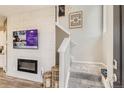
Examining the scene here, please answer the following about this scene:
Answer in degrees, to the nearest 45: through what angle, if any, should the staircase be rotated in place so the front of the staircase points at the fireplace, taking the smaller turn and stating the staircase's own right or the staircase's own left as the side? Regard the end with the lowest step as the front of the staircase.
approximately 135° to the staircase's own right

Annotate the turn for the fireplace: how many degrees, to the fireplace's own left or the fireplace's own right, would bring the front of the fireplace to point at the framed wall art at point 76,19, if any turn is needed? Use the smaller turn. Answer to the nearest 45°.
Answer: approximately 90° to the fireplace's own left

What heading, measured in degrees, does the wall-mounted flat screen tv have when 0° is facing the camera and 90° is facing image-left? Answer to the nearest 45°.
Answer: approximately 45°

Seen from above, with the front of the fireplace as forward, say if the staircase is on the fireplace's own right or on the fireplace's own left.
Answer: on the fireplace's own left

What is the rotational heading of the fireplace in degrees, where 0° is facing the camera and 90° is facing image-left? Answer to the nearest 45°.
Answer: approximately 45°
